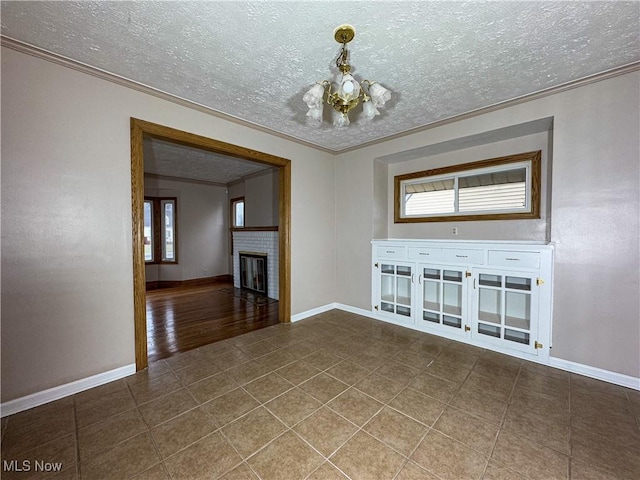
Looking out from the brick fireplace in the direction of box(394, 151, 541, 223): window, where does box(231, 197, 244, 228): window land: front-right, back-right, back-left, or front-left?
back-left

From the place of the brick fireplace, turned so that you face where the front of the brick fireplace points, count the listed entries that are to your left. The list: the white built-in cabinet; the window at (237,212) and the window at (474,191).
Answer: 2

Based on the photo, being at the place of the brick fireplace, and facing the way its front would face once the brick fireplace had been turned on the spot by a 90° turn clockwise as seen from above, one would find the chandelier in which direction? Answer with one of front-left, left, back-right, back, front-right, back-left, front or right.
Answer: back-left

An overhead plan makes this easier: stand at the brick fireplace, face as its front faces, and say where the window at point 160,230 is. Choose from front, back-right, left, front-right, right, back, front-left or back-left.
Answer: right

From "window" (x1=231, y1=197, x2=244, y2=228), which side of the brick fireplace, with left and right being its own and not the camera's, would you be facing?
right

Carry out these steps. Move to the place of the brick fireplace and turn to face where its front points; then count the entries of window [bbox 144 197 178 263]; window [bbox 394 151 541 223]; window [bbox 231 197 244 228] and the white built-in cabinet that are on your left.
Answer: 2

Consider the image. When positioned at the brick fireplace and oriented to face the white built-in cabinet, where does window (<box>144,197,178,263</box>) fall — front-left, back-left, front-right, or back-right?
back-right

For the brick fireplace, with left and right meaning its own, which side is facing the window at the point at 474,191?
left

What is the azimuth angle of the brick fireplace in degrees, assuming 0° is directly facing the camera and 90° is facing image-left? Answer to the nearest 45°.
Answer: approximately 45°

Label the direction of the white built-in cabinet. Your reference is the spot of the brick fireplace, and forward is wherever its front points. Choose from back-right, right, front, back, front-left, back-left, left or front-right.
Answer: left
